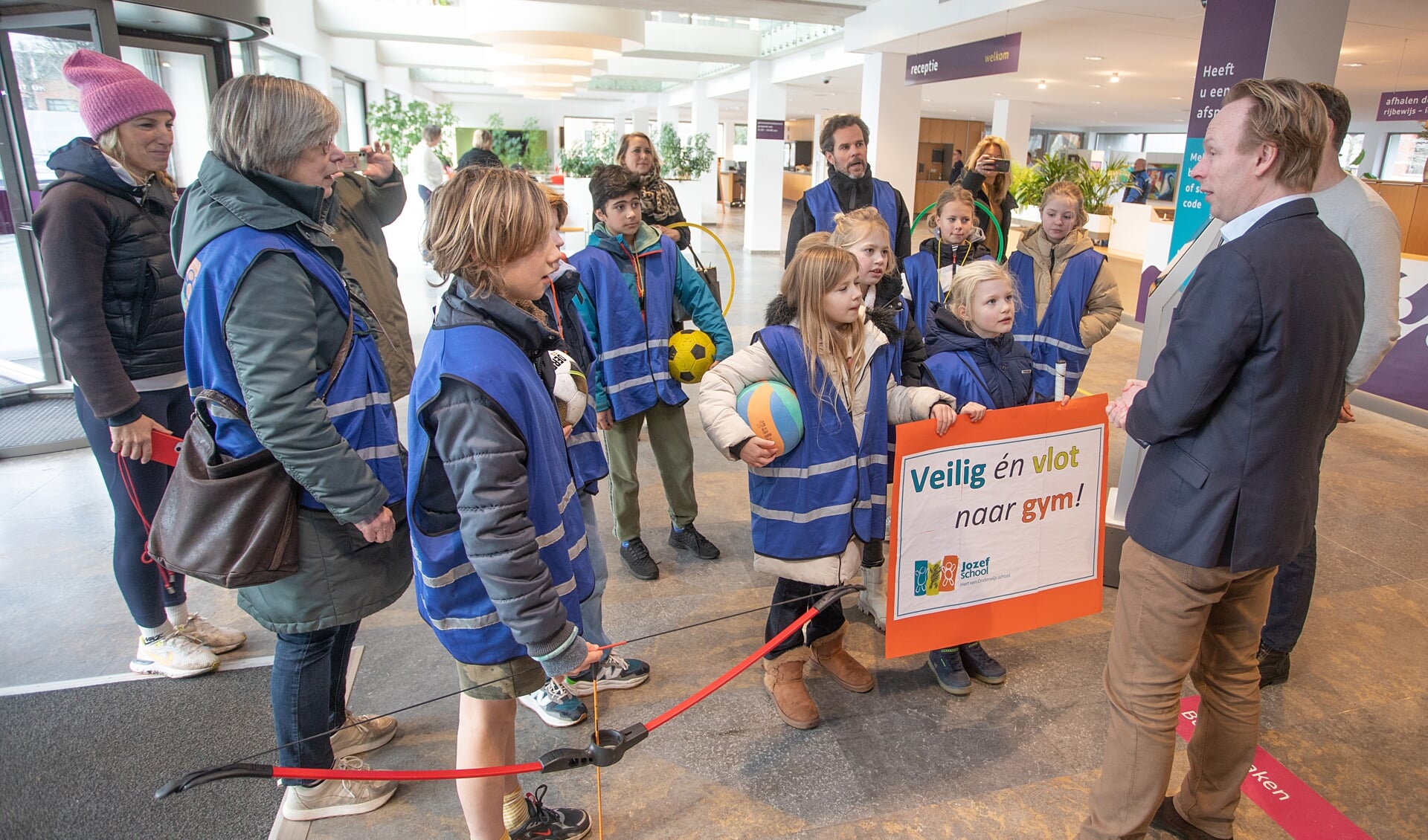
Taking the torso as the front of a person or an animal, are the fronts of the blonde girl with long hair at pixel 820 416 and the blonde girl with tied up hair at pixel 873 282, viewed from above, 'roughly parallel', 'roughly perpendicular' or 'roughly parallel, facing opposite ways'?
roughly parallel

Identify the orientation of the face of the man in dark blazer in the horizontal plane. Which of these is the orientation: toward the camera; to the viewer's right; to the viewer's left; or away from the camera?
to the viewer's left

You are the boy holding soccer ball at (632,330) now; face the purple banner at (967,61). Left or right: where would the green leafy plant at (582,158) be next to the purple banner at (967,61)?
left

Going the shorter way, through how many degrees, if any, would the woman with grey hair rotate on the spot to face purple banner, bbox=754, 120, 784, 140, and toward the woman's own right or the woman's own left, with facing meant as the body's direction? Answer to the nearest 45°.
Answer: approximately 45° to the woman's own left

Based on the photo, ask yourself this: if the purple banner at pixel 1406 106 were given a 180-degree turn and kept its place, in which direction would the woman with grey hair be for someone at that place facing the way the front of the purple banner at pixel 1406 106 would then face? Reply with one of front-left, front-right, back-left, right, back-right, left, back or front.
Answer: back

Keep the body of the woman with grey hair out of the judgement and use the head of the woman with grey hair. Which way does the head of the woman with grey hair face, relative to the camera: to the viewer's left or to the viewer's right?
to the viewer's right

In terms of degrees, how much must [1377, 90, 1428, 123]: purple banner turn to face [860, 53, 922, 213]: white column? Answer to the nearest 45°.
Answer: approximately 45° to its right

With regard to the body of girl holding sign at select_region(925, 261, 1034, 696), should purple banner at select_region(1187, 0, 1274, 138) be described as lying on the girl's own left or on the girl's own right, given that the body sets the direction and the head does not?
on the girl's own left

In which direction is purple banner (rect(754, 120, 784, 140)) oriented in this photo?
toward the camera

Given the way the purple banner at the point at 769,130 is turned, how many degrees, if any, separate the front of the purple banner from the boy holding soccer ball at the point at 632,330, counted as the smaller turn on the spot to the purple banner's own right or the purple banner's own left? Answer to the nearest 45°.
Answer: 0° — it already faces them
